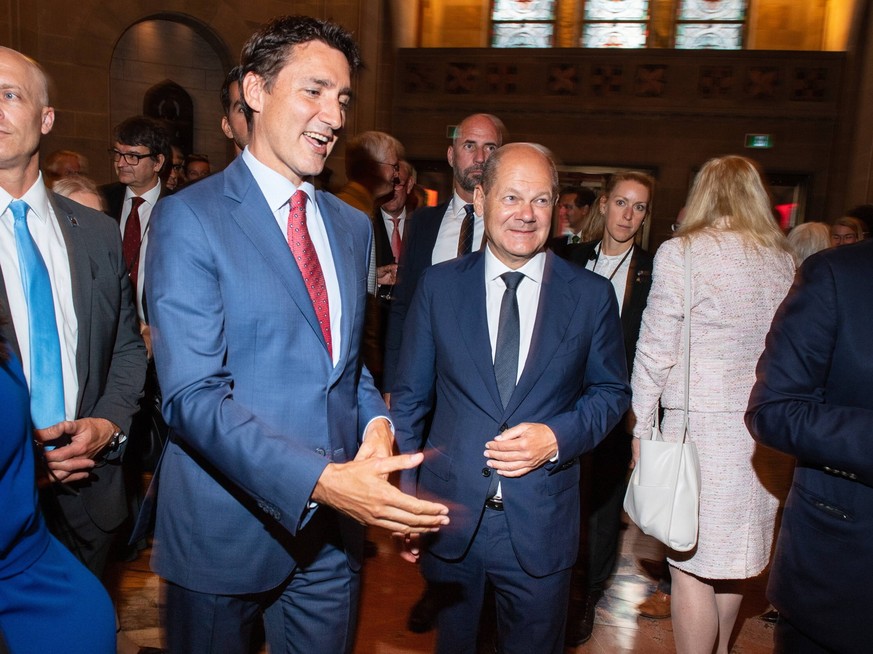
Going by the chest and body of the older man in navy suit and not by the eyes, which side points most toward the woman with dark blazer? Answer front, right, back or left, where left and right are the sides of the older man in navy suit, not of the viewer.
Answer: back

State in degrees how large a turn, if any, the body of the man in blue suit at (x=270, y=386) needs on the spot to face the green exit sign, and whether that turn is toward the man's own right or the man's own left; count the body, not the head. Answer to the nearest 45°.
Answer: approximately 90° to the man's own left

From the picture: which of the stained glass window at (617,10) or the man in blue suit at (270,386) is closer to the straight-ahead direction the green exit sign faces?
the man in blue suit

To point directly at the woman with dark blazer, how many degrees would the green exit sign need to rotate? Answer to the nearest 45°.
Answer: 0° — it already faces them

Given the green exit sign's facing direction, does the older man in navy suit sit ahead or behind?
ahead

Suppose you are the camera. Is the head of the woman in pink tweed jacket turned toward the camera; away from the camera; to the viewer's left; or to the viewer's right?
away from the camera

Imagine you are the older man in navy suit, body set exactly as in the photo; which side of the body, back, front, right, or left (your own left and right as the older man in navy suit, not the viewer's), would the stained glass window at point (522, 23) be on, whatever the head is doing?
back

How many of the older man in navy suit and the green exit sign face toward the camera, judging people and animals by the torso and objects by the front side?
2

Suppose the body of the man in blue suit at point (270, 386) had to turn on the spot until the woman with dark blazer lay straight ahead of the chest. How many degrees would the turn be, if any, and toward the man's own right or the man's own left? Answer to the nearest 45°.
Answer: approximately 90° to the man's own left

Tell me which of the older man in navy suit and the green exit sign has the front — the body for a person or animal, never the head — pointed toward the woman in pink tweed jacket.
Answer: the green exit sign

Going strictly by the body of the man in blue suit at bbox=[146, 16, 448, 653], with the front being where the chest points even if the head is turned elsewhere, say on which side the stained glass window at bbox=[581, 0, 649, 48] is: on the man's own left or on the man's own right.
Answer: on the man's own left
